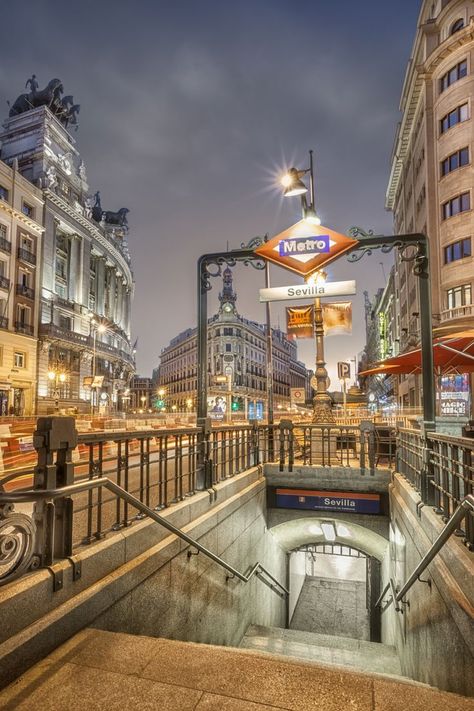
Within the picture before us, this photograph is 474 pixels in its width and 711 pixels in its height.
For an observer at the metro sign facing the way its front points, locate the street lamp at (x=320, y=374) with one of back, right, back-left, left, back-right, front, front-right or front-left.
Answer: back

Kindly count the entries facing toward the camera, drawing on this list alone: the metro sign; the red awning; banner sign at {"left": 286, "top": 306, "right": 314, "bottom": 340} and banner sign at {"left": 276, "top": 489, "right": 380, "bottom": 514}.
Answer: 3

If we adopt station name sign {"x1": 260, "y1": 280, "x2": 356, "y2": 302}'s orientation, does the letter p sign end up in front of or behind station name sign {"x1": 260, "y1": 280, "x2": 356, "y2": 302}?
behind

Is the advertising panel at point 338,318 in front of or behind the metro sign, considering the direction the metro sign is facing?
behind

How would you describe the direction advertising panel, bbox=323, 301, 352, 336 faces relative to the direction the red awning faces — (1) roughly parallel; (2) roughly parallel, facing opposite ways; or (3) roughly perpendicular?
roughly perpendicular
